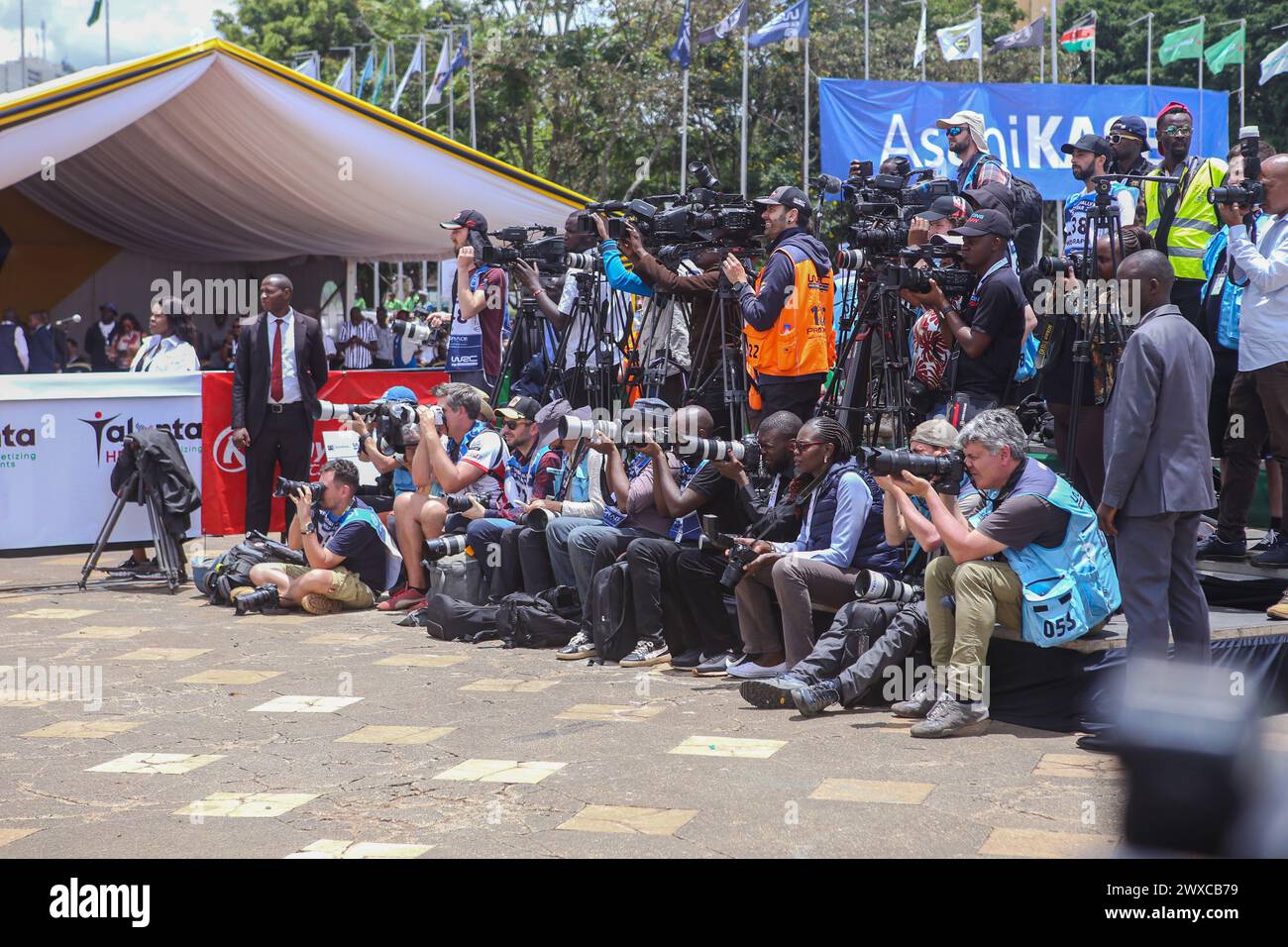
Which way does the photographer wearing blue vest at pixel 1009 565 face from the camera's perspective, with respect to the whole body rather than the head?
to the viewer's left

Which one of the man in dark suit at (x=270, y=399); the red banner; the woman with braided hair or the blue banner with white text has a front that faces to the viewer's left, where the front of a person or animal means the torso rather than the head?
the woman with braided hair

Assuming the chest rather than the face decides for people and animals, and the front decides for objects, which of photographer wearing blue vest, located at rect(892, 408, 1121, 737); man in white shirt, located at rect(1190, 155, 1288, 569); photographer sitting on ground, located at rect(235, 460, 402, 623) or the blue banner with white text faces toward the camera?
the blue banner with white text

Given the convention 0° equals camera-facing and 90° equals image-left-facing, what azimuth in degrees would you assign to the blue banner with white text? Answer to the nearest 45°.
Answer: approximately 0°

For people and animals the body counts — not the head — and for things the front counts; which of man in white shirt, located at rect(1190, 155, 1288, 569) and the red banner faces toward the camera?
the red banner

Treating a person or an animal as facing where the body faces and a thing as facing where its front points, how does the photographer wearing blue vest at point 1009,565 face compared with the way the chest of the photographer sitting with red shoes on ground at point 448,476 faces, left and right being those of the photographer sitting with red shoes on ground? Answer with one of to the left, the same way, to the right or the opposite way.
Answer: the same way

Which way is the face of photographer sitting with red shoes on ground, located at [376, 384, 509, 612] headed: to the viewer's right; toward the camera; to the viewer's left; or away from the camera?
to the viewer's left

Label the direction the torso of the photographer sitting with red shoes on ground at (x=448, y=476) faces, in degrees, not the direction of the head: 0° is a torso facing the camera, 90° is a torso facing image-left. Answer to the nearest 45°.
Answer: approximately 90°

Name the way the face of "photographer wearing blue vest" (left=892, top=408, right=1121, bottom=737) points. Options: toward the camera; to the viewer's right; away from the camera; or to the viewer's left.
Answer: to the viewer's left

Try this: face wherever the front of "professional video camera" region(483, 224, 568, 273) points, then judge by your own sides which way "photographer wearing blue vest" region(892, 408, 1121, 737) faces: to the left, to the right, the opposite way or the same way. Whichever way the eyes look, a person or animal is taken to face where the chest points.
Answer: the same way

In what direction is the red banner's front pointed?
toward the camera

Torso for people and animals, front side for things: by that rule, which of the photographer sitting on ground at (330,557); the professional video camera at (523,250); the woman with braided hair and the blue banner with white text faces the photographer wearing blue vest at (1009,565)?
the blue banner with white text

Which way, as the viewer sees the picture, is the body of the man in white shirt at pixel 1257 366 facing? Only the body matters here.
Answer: to the viewer's left

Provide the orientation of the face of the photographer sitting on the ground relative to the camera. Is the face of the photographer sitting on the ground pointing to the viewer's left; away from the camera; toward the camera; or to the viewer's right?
to the viewer's left

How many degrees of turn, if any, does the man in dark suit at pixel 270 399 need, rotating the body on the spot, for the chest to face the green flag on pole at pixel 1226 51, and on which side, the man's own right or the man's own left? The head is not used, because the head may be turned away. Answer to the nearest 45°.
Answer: approximately 135° to the man's own left

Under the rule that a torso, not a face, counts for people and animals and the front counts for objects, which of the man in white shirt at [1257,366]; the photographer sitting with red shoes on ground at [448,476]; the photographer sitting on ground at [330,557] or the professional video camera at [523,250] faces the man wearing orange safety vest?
the man in white shirt

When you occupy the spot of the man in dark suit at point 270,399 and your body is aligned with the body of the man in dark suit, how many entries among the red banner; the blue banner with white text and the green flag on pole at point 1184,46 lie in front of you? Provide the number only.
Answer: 0

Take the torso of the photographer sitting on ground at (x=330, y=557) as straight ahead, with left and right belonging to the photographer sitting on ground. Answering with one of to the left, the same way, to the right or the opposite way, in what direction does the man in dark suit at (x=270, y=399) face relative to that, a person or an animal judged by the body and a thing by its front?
to the left

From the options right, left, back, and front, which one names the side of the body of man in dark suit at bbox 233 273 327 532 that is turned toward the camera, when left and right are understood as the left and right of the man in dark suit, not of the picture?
front

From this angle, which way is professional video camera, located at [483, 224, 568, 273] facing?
to the viewer's left
